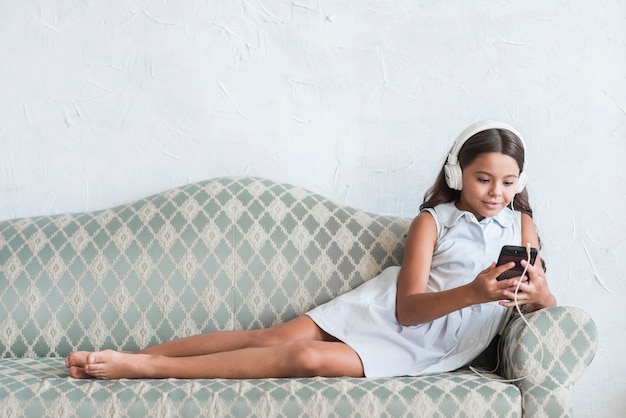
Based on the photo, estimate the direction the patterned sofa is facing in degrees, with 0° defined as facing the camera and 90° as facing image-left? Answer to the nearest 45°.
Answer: approximately 0°
